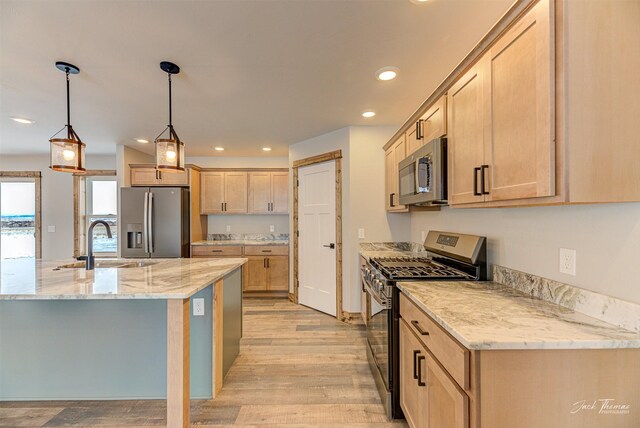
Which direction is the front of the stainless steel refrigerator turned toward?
toward the camera

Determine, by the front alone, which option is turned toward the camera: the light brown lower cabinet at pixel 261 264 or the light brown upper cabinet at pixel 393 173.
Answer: the light brown lower cabinet

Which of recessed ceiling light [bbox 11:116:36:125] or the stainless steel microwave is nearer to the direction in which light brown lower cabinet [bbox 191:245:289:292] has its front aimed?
the stainless steel microwave

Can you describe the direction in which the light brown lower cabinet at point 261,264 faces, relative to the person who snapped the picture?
facing the viewer

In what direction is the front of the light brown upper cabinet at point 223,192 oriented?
toward the camera

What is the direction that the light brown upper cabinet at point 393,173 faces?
to the viewer's left

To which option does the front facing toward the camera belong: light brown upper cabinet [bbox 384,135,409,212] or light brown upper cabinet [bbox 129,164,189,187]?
light brown upper cabinet [bbox 129,164,189,187]

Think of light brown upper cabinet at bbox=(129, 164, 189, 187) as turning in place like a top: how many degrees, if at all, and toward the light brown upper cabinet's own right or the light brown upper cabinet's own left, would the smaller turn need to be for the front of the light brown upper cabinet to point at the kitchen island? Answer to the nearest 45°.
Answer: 0° — it already faces it

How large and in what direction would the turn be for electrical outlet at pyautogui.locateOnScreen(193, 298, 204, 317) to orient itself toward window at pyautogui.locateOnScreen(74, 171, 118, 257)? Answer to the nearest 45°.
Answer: approximately 180°

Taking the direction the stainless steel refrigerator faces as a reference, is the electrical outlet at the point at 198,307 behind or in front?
in front

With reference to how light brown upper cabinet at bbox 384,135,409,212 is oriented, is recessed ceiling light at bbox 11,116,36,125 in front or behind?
in front
